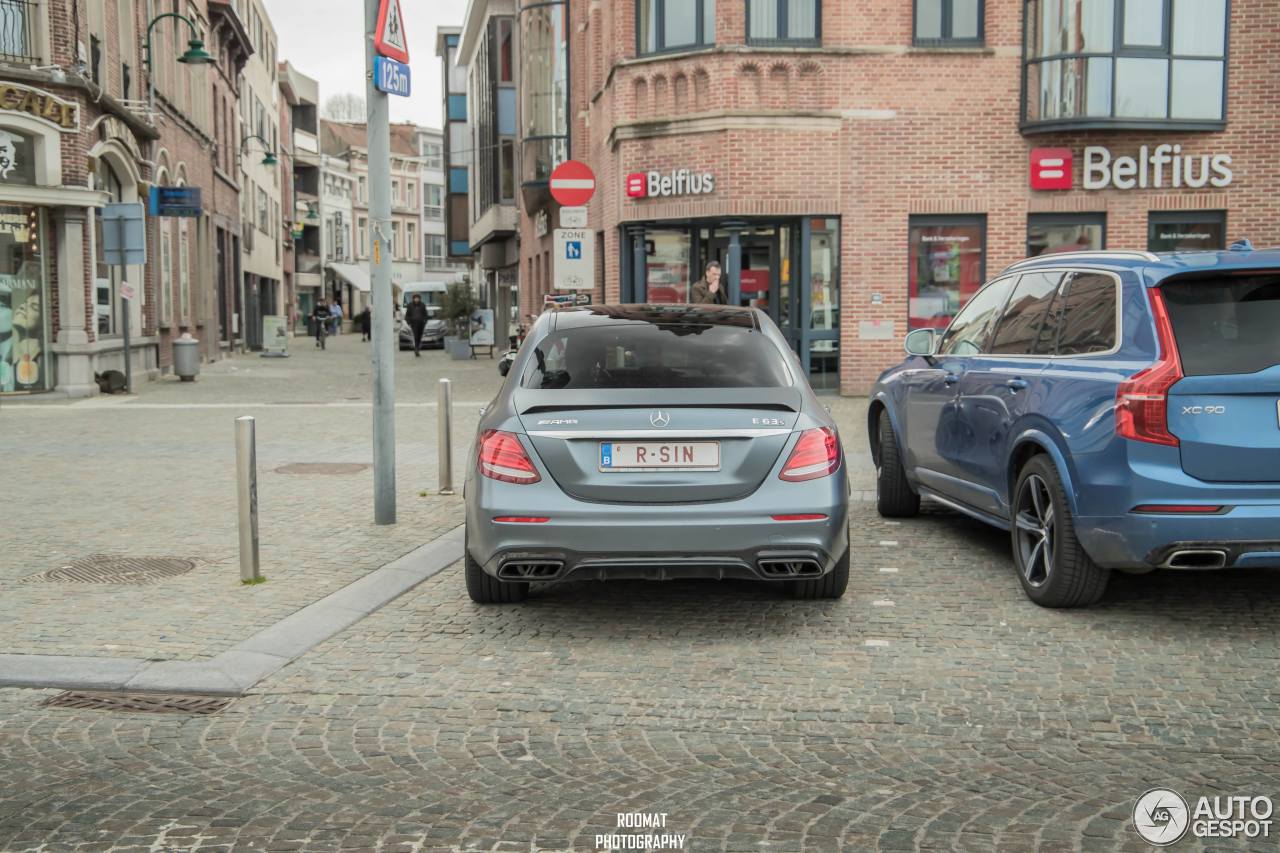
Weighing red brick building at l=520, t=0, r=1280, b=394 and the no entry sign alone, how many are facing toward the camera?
2

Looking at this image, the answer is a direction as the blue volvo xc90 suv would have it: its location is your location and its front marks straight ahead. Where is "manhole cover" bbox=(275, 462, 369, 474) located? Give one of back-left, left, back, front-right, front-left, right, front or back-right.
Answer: front

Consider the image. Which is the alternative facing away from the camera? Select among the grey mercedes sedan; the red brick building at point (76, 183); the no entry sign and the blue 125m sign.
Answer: the grey mercedes sedan

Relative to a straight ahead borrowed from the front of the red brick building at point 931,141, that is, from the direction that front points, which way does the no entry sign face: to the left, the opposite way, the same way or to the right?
the same way

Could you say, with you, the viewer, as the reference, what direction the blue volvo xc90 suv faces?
facing away from the viewer and to the left of the viewer

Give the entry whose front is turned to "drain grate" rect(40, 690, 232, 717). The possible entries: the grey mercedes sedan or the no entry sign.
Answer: the no entry sign

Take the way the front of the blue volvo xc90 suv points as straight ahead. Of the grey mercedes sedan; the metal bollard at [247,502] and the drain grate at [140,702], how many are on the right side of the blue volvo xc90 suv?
0

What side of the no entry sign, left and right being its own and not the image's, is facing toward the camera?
front

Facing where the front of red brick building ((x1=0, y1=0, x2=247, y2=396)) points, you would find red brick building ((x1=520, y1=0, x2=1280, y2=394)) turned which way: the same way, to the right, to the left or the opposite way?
to the right

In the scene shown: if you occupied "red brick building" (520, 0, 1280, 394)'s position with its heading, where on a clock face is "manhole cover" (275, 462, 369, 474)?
The manhole cover is roughly at 1 o'clock from the red brick building.

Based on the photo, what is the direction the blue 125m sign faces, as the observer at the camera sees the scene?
facing the viewer and to the right of the viewer

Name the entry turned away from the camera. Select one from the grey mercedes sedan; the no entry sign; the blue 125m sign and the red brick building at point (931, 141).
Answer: the grey mercedes sedan

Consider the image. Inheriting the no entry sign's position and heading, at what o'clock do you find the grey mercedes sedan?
The grey mercedes sedan is roughly at 12 o'clock from the no entry sign.

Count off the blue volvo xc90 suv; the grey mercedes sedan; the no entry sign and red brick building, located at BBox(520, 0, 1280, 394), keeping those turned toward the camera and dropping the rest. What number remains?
2

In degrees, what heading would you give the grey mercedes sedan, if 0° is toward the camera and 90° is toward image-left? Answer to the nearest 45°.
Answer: approximately 180°

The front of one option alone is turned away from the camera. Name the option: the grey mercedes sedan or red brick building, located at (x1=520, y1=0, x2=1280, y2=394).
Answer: the grey mercedes sedan

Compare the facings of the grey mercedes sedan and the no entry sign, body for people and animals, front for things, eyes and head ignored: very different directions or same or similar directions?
very different directions
